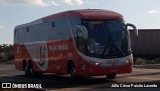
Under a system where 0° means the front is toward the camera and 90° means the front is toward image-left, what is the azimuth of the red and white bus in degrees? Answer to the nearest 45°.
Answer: approximately 315°
